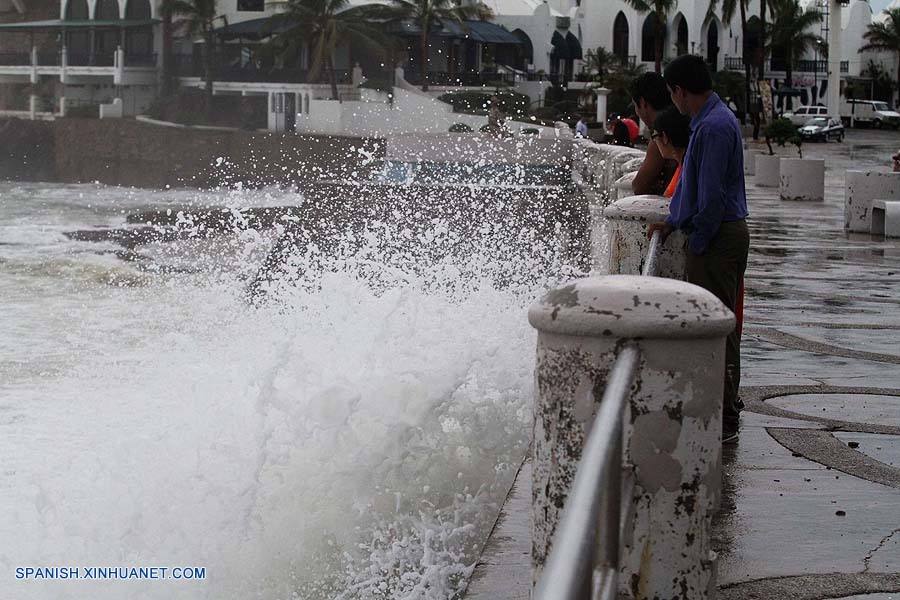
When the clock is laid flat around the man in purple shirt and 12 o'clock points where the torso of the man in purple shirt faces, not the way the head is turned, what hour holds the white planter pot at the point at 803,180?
The white planter pot is roughly at 3 o'clock from the man in purple shirt.

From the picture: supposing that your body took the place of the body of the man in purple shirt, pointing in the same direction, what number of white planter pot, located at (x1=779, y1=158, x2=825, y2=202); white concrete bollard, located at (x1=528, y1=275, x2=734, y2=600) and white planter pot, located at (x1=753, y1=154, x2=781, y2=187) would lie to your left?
1

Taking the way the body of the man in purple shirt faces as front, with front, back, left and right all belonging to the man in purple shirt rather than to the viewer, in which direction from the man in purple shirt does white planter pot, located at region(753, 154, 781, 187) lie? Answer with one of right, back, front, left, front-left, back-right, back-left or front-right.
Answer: right

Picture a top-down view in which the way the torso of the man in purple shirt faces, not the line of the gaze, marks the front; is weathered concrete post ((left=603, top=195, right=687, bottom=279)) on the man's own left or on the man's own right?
on the man's own right

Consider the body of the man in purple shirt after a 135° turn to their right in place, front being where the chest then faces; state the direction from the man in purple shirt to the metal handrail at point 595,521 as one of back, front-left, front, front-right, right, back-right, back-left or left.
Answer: back-right

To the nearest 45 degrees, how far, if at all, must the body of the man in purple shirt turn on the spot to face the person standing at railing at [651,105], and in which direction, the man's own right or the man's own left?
approximately 90° to the man's own right

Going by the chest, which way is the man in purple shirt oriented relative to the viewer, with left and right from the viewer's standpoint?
facing to the left of the viewer

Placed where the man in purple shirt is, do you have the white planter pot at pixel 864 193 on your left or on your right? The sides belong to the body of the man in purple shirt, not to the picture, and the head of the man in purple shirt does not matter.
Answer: on your right

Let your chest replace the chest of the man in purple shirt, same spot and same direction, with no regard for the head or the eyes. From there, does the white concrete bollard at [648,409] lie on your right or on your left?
on your left
